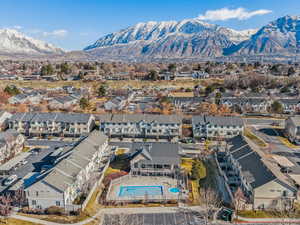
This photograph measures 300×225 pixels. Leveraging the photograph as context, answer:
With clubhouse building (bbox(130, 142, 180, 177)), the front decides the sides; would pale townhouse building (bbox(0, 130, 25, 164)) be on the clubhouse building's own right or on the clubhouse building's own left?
on the clubhouse building's own right

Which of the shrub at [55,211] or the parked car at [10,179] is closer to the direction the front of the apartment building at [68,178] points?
the shrub

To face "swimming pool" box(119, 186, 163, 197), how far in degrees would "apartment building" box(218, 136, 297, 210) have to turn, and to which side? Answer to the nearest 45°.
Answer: approximately 45° to its right

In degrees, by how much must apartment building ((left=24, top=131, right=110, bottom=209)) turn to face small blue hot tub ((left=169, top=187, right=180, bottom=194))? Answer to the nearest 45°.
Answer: approximately 45° to its left

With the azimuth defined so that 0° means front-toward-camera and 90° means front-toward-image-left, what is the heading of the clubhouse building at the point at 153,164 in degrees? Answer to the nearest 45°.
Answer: approximately 0°

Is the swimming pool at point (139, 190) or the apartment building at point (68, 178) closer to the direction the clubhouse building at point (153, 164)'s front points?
the swimming pool

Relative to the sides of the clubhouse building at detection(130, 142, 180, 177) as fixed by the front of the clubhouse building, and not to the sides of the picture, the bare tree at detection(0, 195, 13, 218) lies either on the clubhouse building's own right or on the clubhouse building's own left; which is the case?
on the clubhouse building's own right

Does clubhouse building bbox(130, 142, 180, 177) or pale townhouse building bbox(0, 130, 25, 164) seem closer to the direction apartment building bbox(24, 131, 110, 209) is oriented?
the clubhouse building

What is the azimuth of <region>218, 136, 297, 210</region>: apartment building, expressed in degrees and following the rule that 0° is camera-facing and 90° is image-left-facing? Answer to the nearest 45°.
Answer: approximately 45°
